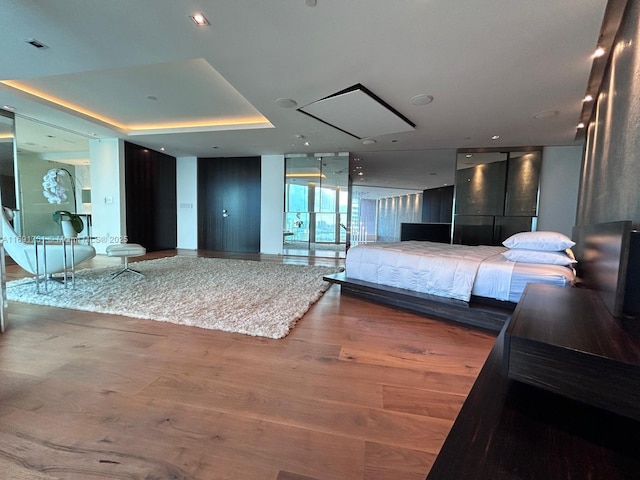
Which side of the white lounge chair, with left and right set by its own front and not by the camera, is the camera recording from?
right

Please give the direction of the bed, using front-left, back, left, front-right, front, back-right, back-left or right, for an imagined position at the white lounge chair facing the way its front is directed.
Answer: front-right

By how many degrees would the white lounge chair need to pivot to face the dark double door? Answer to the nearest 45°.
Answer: approximately 45° to its left

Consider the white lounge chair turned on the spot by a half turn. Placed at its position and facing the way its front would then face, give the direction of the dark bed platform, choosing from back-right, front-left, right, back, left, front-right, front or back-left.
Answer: back-left

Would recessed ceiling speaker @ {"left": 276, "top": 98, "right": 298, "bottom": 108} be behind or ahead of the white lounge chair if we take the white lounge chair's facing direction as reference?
ahead

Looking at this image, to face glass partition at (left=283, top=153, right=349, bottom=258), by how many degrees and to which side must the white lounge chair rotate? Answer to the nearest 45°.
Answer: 0° — it already faces it

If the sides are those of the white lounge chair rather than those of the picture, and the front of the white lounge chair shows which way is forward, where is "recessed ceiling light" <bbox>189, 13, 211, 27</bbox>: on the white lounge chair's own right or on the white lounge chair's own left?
on the white lounge chair's own right

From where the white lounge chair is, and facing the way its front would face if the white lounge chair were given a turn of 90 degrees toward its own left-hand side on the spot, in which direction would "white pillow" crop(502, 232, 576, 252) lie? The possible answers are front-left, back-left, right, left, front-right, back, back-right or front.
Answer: back-right

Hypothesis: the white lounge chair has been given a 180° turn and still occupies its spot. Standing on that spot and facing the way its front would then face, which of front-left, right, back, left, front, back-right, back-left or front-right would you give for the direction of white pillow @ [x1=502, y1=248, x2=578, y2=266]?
back-left
